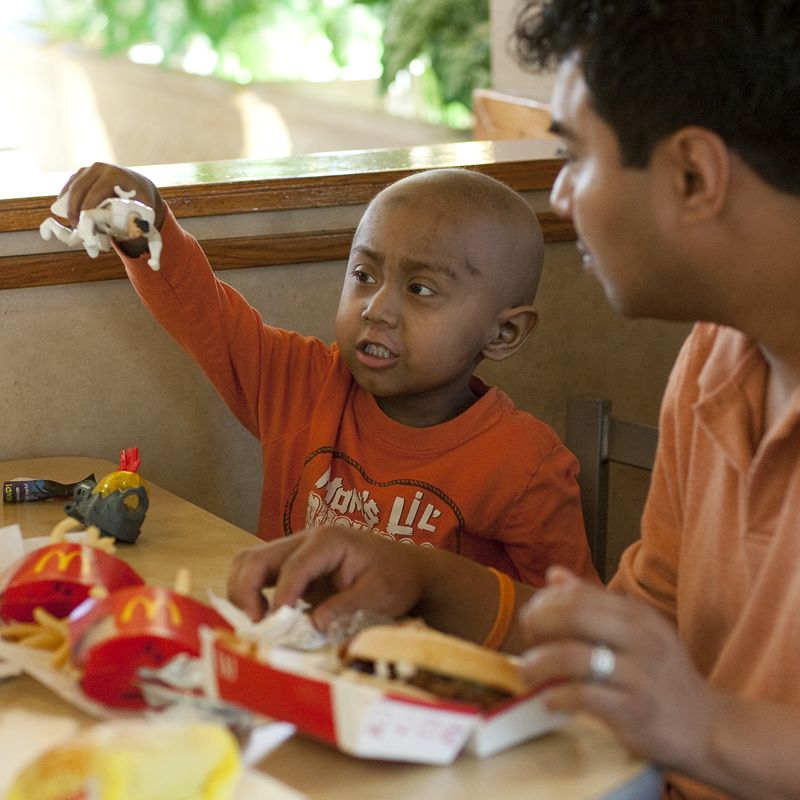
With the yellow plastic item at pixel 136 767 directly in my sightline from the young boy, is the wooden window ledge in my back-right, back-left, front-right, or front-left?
back-right

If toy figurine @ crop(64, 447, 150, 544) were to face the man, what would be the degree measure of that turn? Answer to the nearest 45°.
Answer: approximately 135° to its left

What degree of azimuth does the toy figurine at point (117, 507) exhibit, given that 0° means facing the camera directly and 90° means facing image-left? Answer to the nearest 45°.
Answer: approximately 90°

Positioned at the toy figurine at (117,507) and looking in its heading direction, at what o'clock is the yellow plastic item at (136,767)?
The yellow plastic item is roughly at 9 o'clock from the toy figurine.
